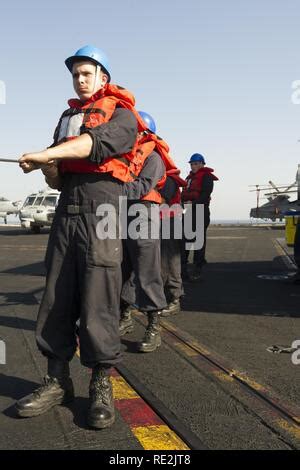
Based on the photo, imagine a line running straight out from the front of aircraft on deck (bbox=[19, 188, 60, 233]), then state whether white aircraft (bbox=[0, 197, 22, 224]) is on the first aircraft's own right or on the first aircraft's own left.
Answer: on the first aircraft's own right

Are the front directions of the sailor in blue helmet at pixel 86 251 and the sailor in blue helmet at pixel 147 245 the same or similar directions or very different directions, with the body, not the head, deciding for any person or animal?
same or similar directions

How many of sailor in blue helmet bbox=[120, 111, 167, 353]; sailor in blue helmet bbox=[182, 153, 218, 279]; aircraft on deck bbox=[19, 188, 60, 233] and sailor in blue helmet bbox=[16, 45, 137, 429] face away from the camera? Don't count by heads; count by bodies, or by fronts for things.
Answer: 0

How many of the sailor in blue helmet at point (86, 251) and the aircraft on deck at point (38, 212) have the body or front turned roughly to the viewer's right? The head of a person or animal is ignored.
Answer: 0

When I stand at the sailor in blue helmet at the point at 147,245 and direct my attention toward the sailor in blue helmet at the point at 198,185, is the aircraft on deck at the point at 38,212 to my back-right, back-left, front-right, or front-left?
front-left

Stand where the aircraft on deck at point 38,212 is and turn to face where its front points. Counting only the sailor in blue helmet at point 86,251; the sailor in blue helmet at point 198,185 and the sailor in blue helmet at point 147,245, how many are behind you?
0

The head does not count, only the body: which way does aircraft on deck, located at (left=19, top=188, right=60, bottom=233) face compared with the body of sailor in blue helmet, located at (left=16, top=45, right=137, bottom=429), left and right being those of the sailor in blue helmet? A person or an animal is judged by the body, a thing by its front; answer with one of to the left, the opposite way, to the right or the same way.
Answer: the same way

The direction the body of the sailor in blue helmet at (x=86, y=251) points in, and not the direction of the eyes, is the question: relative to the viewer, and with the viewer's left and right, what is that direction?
facing the viewer and to the left of the viewer

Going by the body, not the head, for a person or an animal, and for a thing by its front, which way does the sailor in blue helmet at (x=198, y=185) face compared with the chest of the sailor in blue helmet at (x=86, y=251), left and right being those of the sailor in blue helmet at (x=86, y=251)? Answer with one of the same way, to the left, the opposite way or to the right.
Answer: the same way

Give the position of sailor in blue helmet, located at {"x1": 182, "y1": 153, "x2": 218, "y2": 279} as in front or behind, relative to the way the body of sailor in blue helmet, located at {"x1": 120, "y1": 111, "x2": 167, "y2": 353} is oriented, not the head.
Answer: behind

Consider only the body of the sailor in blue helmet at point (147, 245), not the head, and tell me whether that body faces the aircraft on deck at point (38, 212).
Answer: no

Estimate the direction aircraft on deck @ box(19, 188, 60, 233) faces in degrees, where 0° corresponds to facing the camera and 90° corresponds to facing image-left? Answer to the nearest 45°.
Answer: approximately 45°

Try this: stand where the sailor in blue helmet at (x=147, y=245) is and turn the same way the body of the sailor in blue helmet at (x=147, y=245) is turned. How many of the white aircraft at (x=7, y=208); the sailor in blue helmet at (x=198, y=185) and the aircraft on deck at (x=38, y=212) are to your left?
0

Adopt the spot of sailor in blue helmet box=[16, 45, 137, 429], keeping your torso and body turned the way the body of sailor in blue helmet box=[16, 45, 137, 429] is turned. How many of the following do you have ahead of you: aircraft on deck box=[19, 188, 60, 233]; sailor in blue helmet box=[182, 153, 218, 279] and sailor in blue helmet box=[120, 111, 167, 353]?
0

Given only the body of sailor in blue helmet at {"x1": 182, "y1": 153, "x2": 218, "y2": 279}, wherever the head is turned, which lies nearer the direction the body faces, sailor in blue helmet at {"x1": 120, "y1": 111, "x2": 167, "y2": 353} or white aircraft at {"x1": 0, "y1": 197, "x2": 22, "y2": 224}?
the sailor in blue helmet

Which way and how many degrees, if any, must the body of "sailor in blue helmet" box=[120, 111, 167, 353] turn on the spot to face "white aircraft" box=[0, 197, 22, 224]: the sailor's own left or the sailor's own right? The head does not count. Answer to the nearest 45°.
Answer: approximately 135° to the sailor's own right
